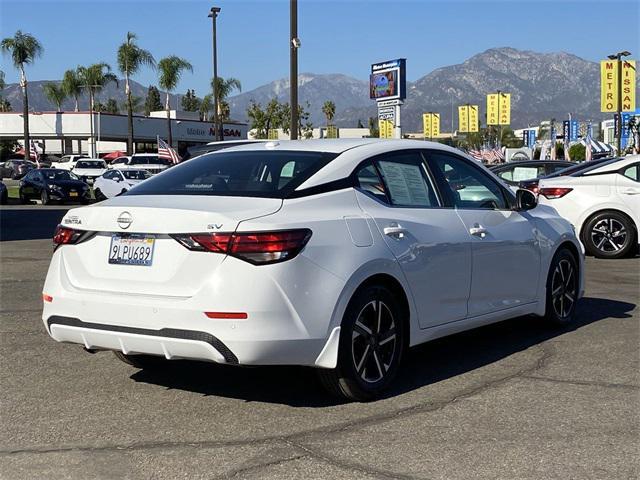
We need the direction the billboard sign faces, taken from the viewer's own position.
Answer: facing the viewer and to the left of the viewer

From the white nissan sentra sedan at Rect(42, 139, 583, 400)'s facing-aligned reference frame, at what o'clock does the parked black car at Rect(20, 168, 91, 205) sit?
The parked black car is roughly at 10 o'clock from the white nissan sentra sedan.

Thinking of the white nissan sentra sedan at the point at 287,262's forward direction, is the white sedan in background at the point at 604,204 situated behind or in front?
in front

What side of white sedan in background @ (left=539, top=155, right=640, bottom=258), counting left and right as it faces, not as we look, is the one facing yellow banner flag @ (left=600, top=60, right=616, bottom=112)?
left

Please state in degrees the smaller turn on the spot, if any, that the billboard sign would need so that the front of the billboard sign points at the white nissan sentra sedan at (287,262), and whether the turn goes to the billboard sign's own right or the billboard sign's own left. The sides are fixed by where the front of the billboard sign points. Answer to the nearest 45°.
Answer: approximately 45° to the billboard sign's own left

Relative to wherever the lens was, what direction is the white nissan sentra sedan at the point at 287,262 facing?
facing away from the viewer and to the right of the viewer

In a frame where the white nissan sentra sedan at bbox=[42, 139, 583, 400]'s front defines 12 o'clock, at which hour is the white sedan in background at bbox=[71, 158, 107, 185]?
The white sedan in background is roughly at 10 o'clock from the white nissan sentra sedan.

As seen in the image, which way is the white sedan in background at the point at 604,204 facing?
to the viewer's right

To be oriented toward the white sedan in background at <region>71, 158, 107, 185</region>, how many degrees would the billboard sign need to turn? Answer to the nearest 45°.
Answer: approximately 45° to its right

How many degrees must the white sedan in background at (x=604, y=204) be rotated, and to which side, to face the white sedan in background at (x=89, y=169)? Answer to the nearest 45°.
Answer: approximately 135° to its left

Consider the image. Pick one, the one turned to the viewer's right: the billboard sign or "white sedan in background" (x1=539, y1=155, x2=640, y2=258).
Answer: the white sedan in background

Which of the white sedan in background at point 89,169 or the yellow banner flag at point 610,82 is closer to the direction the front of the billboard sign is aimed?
the white sedan in background

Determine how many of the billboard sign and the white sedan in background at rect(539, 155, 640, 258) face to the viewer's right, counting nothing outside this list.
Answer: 1

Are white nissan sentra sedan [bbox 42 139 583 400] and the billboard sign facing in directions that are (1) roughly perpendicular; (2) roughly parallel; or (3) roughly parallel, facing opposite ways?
roughly parallel, facing opposite ways

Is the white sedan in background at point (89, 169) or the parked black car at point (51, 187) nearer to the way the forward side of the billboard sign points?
the parked black car

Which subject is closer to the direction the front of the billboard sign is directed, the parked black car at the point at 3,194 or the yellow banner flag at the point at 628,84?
the parked black car
